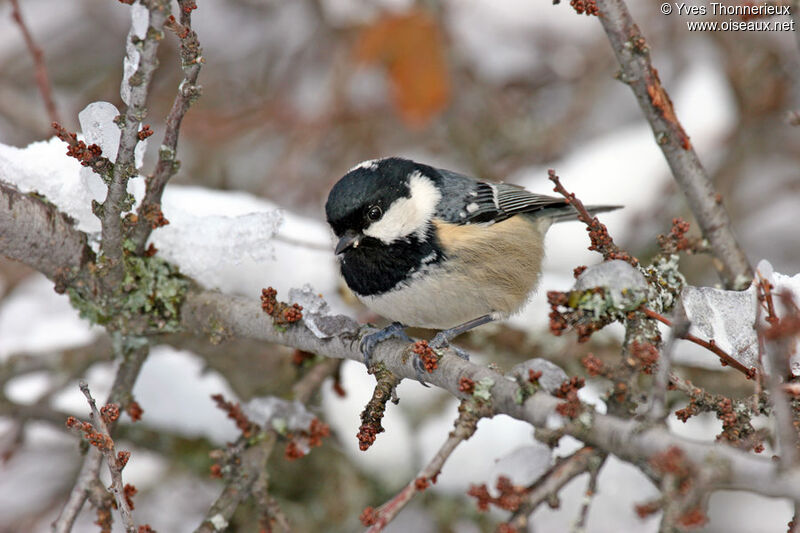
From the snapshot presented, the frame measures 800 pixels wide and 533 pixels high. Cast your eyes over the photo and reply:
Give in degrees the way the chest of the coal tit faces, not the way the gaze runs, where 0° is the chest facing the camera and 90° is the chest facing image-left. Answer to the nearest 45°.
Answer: approximately 45°

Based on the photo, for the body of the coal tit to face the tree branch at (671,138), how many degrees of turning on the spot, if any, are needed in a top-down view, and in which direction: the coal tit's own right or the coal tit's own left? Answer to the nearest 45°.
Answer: approximately 135° to the coal tit's own left
